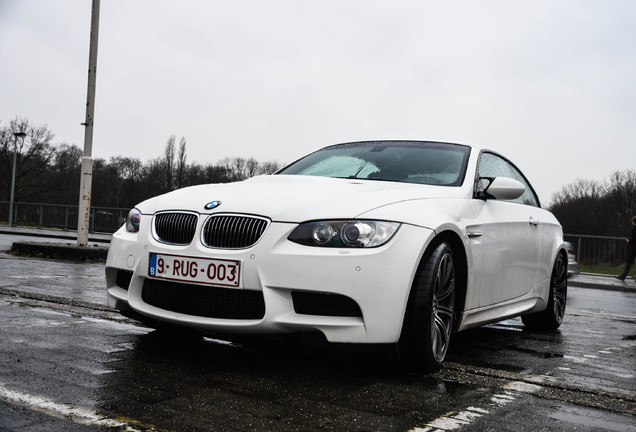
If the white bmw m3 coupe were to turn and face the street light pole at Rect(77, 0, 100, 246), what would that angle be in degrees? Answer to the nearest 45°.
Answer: approximately 90° to its right

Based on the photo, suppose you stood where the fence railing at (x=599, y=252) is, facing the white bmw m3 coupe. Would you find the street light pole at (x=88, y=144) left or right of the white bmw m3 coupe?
right

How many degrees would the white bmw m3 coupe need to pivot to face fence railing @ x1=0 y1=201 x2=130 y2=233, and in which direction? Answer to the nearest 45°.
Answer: approximately 90° to its right

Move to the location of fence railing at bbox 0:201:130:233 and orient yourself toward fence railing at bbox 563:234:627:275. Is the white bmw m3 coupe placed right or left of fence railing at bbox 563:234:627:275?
right

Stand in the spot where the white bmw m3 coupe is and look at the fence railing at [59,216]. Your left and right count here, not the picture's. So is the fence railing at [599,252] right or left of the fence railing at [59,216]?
right

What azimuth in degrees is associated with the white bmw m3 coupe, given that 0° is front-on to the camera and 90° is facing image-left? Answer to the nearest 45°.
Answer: approximately 45°

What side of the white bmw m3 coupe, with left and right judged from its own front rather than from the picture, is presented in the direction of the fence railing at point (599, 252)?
back
